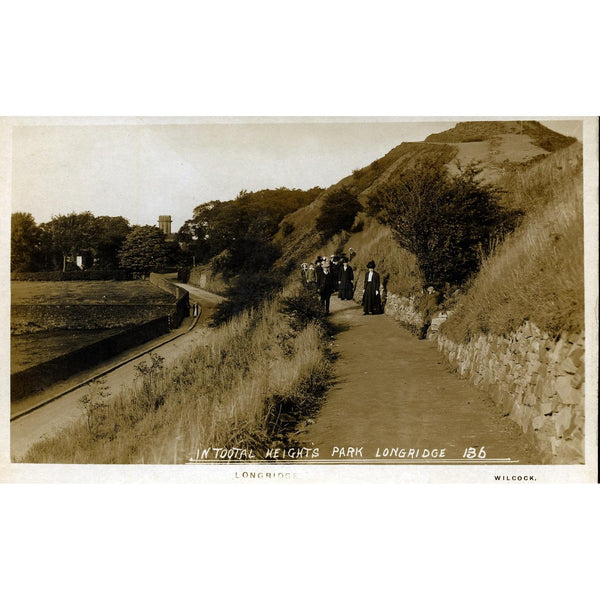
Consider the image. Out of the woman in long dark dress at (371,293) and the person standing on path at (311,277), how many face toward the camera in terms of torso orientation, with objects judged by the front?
2

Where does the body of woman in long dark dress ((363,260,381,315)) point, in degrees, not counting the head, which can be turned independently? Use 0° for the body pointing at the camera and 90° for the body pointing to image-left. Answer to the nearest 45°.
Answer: approximately 0°

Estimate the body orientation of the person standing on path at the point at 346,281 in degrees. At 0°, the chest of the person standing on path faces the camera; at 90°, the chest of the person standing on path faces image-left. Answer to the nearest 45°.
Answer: approximately 0°

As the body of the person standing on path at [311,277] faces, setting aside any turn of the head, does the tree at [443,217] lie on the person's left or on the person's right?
on the person's left

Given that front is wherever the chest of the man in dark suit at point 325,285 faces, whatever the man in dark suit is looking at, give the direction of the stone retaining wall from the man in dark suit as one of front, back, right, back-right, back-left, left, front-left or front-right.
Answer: left
